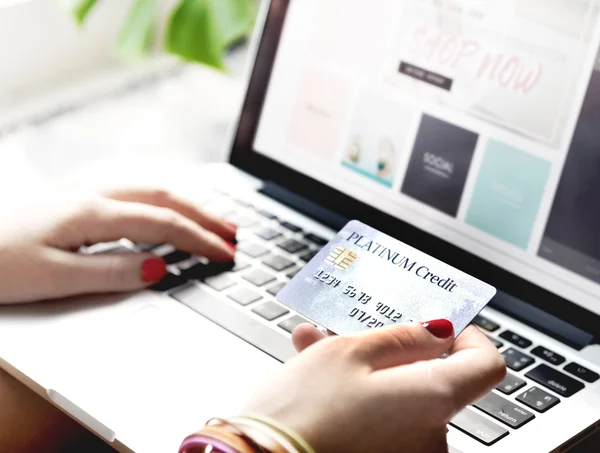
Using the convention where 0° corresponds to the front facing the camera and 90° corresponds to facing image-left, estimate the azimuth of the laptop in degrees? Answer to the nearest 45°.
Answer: approximately 45°
